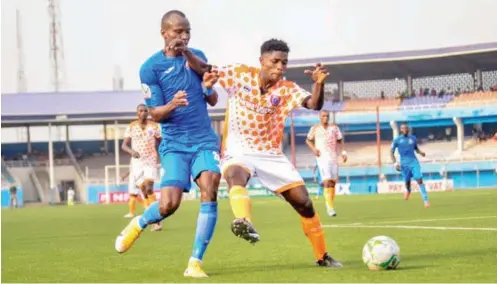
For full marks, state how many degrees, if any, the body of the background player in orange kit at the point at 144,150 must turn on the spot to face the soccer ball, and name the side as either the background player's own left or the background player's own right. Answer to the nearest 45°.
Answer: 0° — they already face it

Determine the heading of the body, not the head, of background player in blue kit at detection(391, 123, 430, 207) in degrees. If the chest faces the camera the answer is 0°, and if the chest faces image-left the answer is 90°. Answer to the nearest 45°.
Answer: approximately 0°

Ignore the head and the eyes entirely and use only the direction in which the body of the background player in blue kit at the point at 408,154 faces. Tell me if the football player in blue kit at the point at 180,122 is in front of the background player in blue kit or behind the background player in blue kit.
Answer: in front

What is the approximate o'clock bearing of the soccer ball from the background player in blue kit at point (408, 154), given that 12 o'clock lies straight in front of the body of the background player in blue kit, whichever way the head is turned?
The soccer ball is roughly at 12 o'clock from the background player in blue kit.

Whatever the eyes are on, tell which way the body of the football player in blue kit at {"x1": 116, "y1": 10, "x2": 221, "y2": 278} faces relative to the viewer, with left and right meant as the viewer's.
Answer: facing the viewer and to the right of the viewer

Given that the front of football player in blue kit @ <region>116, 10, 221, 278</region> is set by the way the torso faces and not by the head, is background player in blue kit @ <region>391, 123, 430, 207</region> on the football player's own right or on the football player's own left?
on the football player's own left

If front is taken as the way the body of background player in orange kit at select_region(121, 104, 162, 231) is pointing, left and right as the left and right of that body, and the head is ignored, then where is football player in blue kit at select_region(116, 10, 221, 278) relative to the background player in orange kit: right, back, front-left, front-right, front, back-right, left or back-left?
front

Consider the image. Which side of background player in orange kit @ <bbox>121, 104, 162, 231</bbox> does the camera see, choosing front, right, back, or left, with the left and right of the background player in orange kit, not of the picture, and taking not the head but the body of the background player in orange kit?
front

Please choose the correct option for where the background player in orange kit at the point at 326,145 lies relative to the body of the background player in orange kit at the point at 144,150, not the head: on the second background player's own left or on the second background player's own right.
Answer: on the second background player's own left

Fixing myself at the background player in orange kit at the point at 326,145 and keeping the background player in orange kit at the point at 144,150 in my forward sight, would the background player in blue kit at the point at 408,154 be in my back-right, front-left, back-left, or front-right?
back-right
